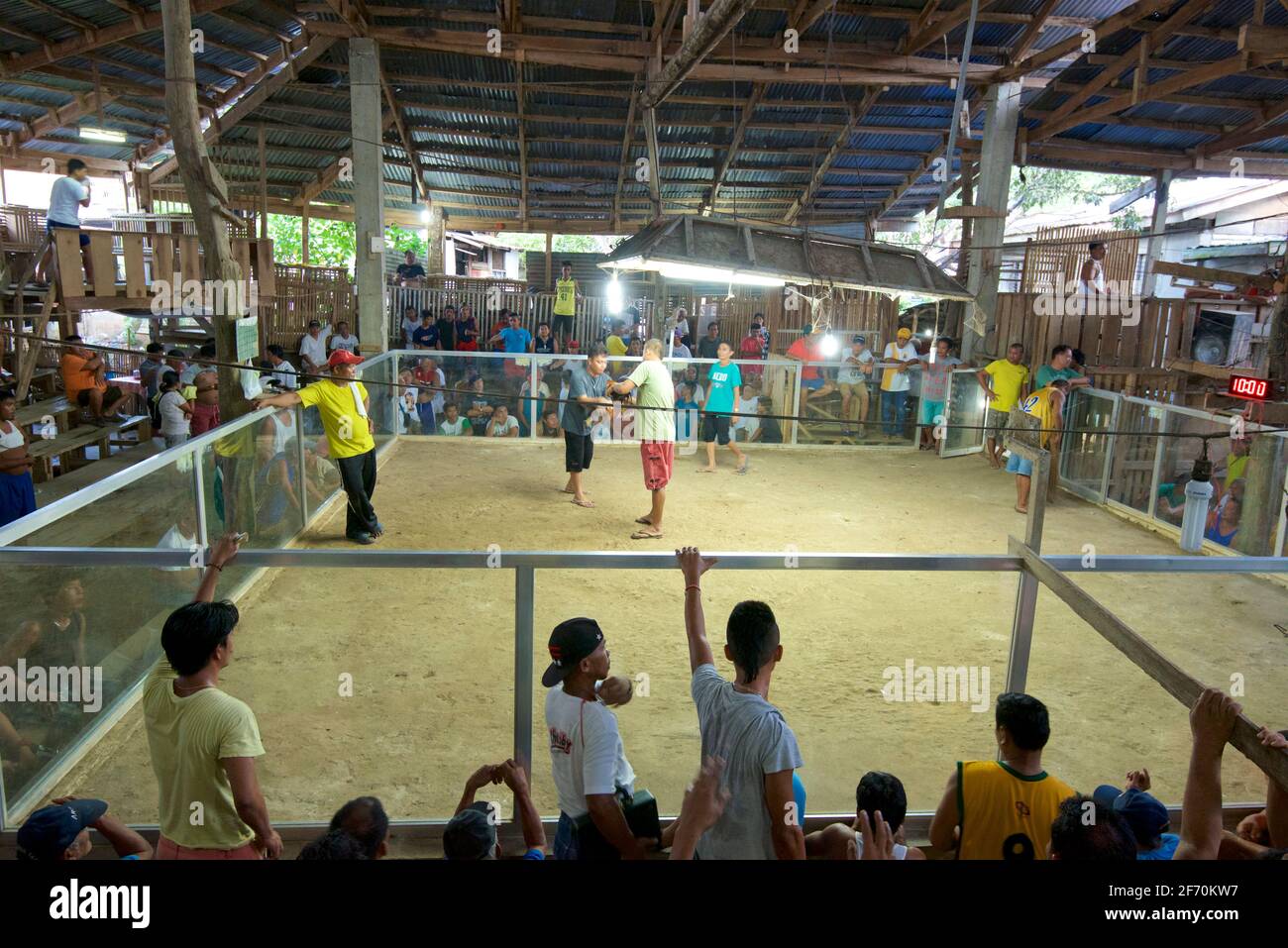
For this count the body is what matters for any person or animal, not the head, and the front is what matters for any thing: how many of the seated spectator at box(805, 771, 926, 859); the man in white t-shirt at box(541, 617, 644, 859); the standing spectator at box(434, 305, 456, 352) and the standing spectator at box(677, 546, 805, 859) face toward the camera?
1

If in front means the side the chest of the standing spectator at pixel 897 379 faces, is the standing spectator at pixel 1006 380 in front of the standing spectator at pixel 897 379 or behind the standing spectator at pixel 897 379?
in front

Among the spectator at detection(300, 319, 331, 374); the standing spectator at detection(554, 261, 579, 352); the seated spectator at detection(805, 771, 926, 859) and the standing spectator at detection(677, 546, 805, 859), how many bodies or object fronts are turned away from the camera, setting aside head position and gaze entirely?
2

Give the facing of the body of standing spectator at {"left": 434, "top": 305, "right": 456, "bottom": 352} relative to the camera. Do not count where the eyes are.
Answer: toward the camera

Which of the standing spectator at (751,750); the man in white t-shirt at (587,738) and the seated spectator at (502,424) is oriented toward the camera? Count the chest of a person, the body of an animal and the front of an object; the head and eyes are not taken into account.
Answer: the seated spectator

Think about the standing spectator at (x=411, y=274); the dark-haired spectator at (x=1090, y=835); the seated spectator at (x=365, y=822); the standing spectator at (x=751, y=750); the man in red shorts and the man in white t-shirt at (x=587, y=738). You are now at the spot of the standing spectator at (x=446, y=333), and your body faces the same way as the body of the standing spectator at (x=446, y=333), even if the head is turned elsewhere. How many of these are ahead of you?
5

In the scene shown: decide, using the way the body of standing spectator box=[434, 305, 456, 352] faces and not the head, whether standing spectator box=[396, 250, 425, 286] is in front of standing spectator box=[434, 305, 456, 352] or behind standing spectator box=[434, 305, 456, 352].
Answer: behind

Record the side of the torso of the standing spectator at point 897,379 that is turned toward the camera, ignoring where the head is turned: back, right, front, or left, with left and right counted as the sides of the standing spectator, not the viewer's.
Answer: front

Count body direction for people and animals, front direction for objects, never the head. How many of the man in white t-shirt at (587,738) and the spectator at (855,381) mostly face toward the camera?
1

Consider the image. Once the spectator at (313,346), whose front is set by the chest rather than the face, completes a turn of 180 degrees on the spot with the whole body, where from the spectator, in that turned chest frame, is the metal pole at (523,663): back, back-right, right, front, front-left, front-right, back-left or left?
back-left

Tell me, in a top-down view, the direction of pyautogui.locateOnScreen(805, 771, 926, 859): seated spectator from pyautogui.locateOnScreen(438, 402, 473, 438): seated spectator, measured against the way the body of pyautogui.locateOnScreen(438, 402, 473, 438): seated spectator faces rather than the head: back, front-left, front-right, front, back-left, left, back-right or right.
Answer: front

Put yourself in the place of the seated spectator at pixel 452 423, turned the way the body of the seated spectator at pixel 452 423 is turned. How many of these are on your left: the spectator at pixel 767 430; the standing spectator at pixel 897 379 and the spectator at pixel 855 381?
3

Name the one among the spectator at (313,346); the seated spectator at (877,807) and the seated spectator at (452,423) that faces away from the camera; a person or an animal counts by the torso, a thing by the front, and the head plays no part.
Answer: the seated spectator at (877,807)

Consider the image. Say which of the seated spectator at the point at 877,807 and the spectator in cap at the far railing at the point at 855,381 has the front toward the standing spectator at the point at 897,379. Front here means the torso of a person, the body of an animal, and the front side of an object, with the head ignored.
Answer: the seated spectator

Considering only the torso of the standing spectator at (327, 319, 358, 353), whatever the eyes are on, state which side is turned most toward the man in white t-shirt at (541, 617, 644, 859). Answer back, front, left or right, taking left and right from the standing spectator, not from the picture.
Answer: front

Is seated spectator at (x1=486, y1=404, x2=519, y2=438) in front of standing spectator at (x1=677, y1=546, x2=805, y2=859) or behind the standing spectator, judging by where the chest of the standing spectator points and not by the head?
in front

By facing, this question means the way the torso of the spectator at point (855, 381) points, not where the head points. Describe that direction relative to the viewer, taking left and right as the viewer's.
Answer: facing the viewer

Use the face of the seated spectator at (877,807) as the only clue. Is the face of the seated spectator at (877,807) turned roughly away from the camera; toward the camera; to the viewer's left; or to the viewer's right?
away from the camera

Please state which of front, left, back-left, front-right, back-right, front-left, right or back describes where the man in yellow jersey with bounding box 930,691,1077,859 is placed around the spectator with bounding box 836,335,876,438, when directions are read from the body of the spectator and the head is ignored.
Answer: front

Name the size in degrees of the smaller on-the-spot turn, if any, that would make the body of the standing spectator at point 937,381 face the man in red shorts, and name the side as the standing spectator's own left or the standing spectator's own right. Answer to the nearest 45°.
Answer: approximately 45° to the standing spectator's own right

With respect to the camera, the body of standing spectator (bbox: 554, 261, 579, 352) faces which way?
toward the camera
